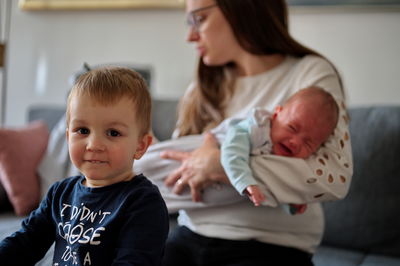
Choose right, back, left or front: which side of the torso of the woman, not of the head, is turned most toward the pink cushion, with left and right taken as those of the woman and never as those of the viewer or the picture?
right

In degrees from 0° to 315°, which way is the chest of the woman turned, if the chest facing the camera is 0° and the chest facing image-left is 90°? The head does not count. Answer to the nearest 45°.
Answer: approximately 45°

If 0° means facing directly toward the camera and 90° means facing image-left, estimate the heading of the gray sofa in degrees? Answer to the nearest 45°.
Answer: approximately 0°
